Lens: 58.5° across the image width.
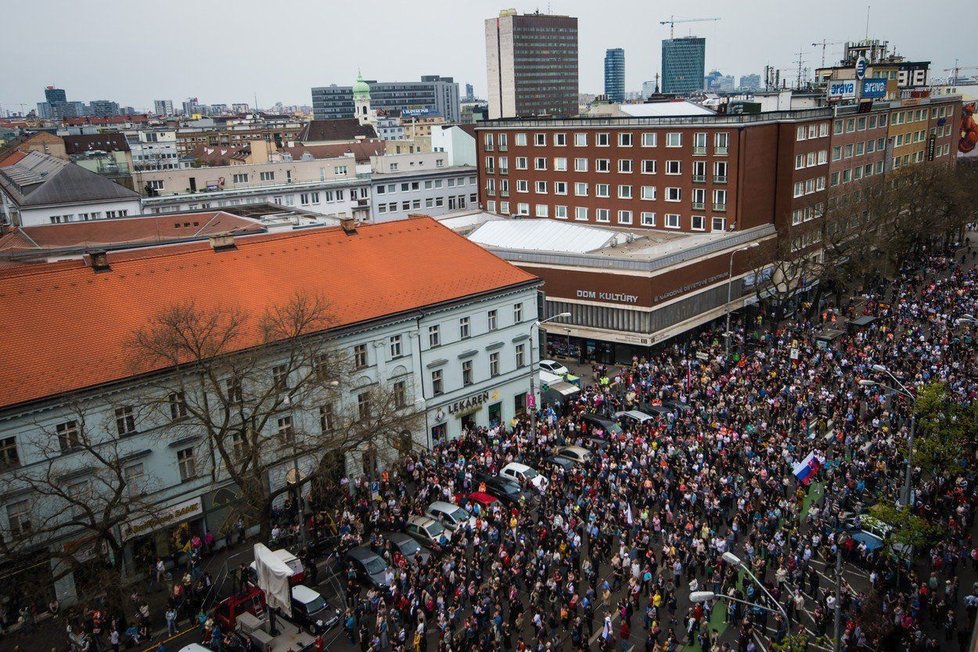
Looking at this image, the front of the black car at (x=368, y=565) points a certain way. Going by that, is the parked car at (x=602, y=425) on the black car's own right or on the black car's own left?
on the black car's own left

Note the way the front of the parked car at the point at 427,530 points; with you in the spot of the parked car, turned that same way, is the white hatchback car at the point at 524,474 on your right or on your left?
on your left

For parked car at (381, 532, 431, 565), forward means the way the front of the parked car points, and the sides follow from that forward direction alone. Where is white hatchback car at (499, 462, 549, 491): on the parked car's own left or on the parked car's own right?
on the parked car's own left
